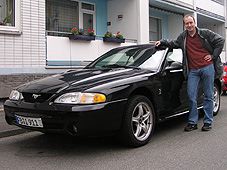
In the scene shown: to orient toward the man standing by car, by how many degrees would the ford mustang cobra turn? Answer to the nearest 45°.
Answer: approximately 90° to its left

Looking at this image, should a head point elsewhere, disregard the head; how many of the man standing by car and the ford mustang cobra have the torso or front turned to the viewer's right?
0

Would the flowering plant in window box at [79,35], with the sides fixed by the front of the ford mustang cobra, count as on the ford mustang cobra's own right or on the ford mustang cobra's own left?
on the ford mustang cobra's own right

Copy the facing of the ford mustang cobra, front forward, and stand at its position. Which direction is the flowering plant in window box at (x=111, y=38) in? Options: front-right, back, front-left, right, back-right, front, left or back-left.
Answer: back-right

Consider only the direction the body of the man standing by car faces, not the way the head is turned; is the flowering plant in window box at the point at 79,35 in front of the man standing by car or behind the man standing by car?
behind

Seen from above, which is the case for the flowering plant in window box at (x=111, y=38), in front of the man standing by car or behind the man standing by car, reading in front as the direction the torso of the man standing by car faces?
behind

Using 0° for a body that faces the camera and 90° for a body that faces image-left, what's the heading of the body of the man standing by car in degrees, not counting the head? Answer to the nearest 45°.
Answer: approximately 0°

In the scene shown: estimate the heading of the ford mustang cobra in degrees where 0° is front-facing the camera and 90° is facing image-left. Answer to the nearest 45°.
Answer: approximately 45°

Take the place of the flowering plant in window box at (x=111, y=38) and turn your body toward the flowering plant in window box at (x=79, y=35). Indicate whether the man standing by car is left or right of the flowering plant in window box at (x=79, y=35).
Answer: left
